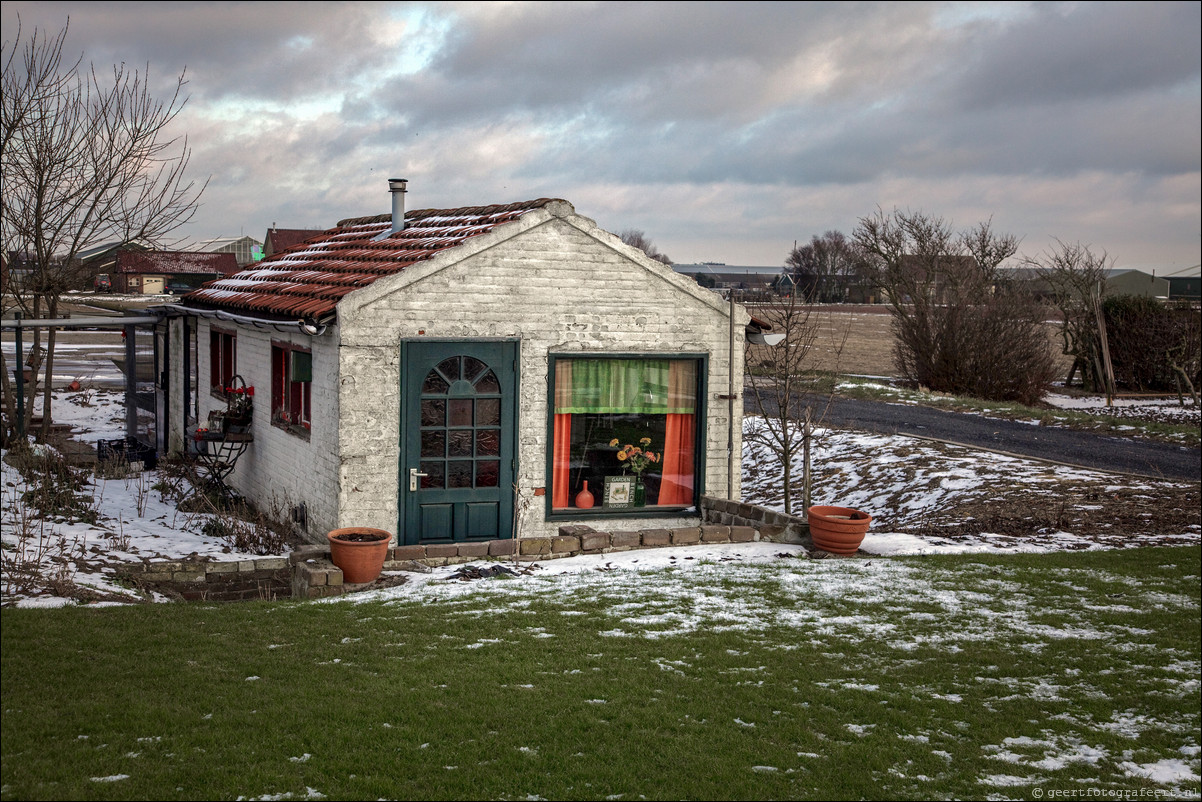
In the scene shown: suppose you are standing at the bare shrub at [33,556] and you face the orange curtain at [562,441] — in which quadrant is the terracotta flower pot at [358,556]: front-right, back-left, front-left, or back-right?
front-right

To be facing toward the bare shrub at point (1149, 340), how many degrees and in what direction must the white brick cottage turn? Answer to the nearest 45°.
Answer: approximately 90° to its left

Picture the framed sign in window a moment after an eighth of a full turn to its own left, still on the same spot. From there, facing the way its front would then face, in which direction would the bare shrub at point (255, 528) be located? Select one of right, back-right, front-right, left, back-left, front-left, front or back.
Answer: back-right

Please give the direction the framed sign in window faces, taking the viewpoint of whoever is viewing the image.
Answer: facing the viewer

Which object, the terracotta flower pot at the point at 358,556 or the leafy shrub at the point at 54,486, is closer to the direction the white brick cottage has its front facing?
the terracotta flower pot

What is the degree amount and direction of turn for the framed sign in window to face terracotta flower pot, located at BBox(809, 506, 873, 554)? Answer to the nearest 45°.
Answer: approximately 45° to its left

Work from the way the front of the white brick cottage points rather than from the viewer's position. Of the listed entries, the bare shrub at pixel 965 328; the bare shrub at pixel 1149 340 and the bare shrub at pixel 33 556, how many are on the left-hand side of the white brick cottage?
2

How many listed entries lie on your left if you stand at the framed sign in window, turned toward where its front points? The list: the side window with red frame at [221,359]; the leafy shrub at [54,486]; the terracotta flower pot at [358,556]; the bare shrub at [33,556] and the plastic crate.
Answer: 0

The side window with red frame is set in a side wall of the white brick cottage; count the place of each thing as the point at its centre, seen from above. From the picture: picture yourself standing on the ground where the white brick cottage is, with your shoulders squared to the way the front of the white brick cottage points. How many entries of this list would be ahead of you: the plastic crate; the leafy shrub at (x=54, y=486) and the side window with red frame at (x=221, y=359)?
0

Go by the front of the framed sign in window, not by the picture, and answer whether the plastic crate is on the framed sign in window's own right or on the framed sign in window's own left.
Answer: on the framed sign in window's own right

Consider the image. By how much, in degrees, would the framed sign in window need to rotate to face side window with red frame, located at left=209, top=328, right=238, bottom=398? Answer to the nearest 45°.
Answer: approximately 135° to its right

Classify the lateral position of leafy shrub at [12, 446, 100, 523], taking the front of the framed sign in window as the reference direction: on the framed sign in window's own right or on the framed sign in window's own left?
on the framed sign in window's own right

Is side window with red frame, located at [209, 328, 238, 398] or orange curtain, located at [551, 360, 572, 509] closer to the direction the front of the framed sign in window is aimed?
the orange curtain

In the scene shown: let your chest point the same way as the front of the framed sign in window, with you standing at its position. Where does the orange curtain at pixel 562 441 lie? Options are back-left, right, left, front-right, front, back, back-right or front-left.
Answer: front-right

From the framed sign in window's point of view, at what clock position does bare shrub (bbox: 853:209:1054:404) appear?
The bare shrub is roughly at 7 o'clock from the framed sign in window.

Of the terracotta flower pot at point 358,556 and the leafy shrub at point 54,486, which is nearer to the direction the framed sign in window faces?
the terracotta flower pot
